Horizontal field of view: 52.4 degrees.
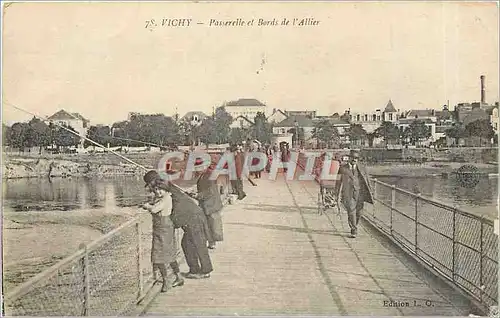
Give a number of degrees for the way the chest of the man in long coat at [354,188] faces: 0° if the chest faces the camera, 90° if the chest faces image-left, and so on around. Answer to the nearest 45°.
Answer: approximately 0°

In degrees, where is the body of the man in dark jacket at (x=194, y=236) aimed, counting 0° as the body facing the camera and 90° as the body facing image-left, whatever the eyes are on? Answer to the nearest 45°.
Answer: approximately 90°
